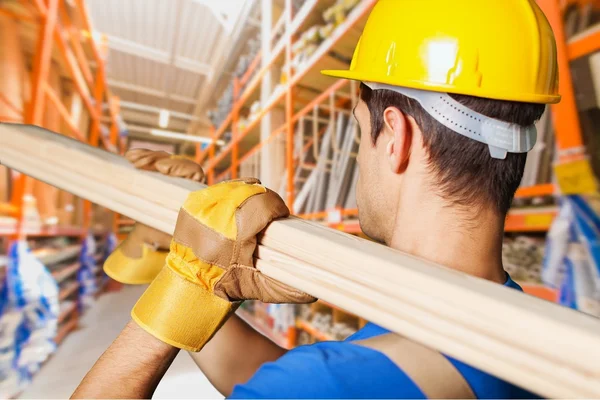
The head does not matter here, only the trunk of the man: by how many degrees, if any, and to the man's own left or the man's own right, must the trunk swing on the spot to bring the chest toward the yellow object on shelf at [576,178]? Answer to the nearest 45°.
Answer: approximately 90° to the man's own right

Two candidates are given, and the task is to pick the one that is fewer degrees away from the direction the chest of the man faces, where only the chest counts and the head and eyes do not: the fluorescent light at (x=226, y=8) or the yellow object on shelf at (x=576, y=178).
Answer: the fluorescent light

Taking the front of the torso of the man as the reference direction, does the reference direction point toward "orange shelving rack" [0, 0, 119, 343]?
yes

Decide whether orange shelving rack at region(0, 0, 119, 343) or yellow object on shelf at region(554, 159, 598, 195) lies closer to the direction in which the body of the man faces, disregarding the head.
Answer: the orange shelving rack

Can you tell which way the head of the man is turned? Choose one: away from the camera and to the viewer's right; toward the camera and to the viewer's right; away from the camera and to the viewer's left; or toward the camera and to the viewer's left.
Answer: away from the camera and to the viewer's left

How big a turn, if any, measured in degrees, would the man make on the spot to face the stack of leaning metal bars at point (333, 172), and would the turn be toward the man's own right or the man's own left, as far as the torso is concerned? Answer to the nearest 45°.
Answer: approximately 45° to the man's own right

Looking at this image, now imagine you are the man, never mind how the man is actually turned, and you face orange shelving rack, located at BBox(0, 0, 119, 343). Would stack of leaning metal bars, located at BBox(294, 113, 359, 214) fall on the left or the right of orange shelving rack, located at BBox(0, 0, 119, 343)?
right

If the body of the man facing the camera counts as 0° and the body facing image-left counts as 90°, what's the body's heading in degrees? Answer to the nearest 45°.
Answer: approximately 135°
